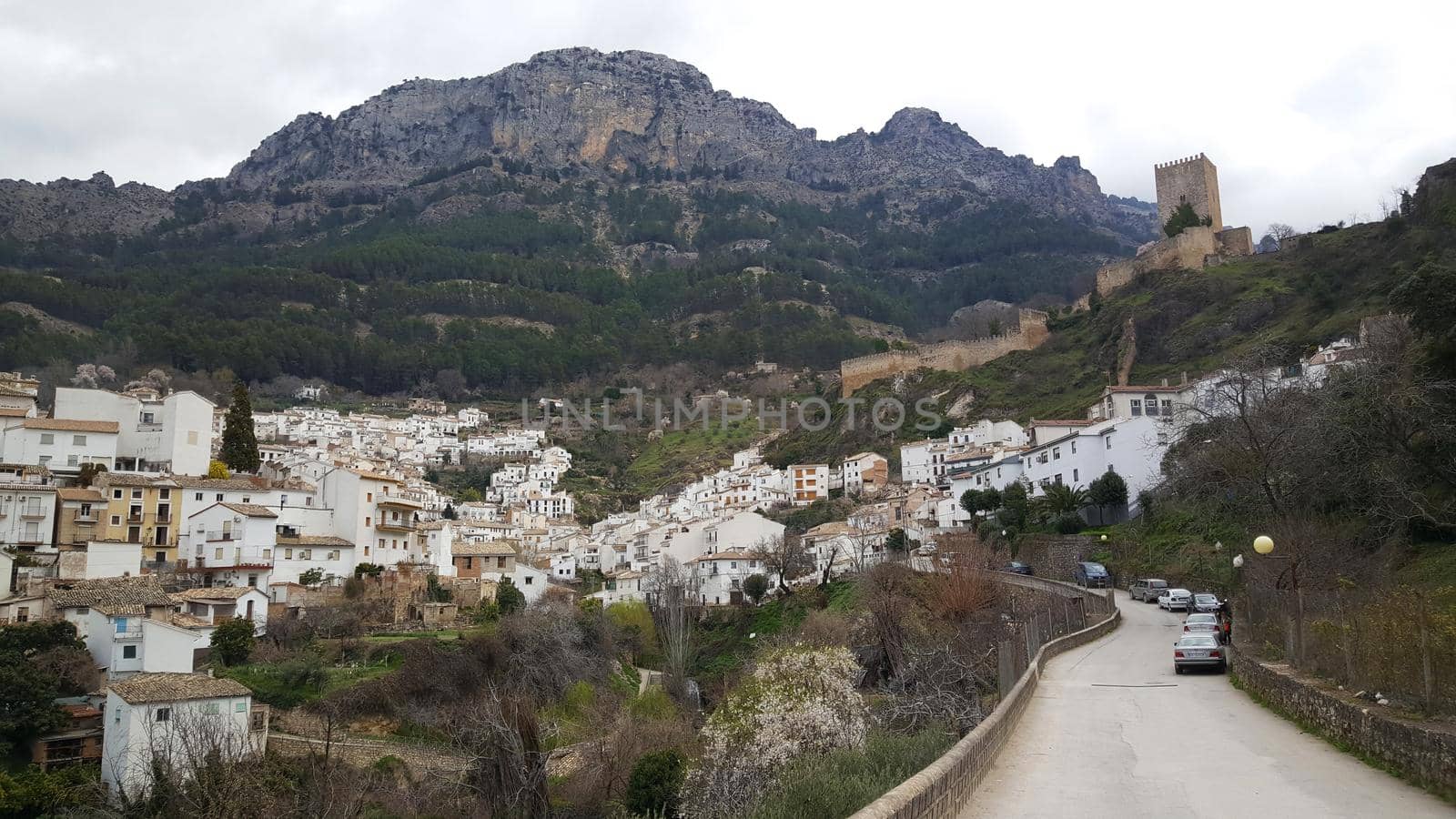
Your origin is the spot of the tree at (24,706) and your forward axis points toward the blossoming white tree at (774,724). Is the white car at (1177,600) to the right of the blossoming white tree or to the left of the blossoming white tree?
left

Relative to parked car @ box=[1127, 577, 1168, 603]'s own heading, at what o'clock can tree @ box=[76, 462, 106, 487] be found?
The tree is roughly at 10 o'clock from the parked car.

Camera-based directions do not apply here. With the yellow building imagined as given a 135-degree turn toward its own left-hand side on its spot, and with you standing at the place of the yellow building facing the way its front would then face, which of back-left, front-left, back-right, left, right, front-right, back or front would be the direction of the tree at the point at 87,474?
left

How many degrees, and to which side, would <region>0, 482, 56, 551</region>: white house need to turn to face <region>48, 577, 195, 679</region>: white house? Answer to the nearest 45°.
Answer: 0° — it already faces it

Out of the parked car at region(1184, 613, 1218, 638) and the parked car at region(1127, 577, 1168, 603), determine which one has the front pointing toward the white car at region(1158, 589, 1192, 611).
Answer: the parked car at region(1184, 613, 1218, 638)

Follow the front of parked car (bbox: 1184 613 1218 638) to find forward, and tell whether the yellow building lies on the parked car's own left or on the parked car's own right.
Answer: on the parked car's own left

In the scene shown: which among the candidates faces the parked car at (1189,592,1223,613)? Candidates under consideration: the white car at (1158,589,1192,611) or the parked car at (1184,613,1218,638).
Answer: the parked car at (1184,613,1218,638)

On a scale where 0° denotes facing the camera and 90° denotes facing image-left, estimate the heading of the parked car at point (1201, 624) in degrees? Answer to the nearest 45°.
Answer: approximately 180°

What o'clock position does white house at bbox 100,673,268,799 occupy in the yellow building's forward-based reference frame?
The white house is roughly at 12 o'clock from the yellow building.

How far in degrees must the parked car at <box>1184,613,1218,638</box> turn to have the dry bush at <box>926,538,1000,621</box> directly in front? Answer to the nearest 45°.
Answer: approximately 45° to its left

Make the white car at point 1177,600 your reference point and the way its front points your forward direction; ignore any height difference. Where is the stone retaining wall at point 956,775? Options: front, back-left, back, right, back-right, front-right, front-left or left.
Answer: back-left
